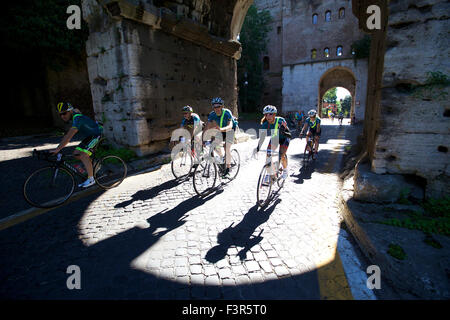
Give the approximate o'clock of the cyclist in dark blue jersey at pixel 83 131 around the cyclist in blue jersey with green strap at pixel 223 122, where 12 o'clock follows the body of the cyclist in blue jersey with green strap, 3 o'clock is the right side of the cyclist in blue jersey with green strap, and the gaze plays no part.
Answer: The cyclist in dark blue jersey is roughly at 1 o'clock from the cyclist in blue jersey with green strap.

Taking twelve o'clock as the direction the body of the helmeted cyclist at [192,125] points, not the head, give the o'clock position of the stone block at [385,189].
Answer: The stone block is roughly at 9 o'clock from the helmeted cyclist.

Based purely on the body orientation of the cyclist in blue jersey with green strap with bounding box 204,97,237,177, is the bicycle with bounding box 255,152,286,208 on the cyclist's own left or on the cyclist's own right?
on the cyclist's own left

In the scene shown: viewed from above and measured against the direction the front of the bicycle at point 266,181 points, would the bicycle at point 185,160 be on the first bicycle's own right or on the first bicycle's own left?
on the first bicycle's own right

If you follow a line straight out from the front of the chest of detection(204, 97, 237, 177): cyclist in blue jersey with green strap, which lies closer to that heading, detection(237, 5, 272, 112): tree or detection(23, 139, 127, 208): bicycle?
the bicycle

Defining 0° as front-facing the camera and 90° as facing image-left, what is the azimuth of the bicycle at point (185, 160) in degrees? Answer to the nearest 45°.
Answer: approximately 45°

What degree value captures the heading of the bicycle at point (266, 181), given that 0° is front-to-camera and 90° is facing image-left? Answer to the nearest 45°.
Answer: approximately 45°

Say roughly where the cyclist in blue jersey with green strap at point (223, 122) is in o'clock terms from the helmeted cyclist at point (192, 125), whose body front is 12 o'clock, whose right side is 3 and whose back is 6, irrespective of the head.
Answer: The cyclist in blue jersey with green strap is roughly at 9 o'clock from the helmeted cyclist.

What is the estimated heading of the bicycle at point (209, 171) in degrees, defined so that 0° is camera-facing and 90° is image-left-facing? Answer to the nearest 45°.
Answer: approximately 45°

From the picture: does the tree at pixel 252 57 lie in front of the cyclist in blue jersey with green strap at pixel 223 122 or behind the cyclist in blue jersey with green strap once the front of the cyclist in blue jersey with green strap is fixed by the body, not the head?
behind
